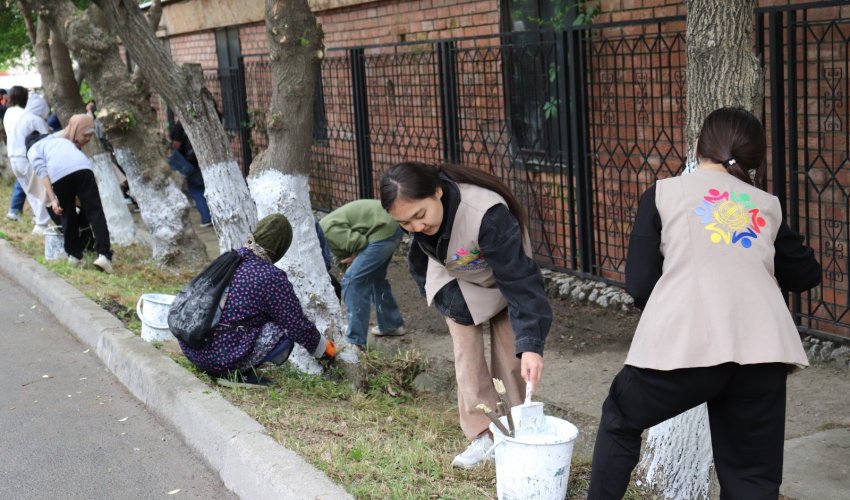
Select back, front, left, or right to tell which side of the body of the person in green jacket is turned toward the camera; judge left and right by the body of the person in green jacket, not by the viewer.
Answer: left

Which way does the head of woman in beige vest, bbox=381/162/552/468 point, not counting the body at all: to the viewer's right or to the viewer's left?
to the viewer's left

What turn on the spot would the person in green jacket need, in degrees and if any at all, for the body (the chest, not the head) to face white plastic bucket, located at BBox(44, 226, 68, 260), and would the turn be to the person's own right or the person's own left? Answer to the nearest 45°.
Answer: approximately 45° to the person's own right

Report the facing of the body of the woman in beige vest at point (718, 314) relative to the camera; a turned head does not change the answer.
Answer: away from the camera

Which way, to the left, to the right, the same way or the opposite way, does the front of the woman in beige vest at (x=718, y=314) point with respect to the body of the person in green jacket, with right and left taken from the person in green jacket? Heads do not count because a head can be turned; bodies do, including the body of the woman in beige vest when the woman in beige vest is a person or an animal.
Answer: to the right

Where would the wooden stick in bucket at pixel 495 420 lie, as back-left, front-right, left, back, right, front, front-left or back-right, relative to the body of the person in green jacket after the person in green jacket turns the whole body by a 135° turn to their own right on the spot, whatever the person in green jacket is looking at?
back-right

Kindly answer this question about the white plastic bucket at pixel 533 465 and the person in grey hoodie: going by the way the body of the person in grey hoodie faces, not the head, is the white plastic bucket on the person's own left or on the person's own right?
on the person's own right

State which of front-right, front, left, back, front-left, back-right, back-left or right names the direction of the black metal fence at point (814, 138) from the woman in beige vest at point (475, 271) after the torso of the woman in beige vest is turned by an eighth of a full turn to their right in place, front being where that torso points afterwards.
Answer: back-right

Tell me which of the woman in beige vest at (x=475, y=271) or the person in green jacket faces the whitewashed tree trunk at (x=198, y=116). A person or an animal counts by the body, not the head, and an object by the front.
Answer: the person in green jacket

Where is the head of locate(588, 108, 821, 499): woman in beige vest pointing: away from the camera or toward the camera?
away from the camera
